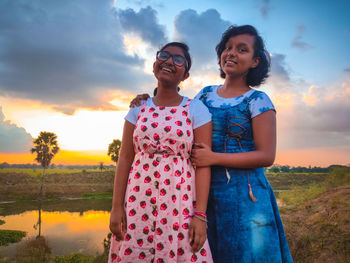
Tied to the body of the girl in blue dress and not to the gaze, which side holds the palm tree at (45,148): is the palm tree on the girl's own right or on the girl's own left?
on the girl's own right

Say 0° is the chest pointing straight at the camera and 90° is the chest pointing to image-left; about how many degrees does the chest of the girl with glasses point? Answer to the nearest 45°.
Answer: approximately 0°

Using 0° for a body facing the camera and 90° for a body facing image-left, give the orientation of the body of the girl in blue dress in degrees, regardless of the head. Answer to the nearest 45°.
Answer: approximately 45°
